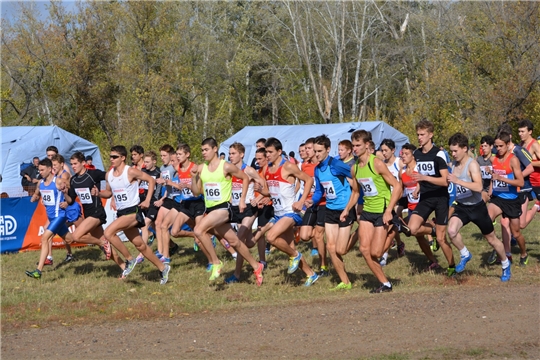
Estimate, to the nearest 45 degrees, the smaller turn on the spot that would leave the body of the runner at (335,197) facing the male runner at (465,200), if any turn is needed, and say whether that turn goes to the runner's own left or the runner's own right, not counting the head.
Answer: approximately 135° to the runner's own left

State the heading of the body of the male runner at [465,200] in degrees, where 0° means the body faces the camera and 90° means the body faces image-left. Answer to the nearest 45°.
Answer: approximately 45°

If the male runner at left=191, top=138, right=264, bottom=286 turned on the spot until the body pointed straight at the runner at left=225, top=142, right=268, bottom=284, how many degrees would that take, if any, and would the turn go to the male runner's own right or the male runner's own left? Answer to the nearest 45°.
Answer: approximately 180°

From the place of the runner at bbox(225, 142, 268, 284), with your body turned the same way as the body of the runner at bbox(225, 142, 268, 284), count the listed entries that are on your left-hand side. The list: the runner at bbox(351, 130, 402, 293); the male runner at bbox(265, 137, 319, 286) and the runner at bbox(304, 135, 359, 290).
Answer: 3

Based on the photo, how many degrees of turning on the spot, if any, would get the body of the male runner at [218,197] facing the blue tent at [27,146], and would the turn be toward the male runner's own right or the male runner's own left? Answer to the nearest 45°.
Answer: approximately 90° to the male runner's own right

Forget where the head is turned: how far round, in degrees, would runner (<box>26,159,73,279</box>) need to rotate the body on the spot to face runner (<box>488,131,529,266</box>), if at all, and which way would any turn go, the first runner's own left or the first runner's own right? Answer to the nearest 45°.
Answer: approximately 90° to the first runner's own left

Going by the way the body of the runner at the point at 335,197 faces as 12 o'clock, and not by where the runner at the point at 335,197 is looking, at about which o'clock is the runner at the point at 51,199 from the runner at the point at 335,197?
the runner at the point at 51,199 is roughly at 2 o'clock from the runner at the point at 335,197.

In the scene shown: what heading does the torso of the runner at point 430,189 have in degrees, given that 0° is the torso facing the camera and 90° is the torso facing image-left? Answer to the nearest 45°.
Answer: approximately 45°

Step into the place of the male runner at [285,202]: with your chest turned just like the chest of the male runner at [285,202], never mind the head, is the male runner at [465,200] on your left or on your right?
on your left

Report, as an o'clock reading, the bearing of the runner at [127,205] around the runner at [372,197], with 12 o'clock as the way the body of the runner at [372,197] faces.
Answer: the runner at [127,205] is roughly at 2 o'clock from the runner at [372,197].
